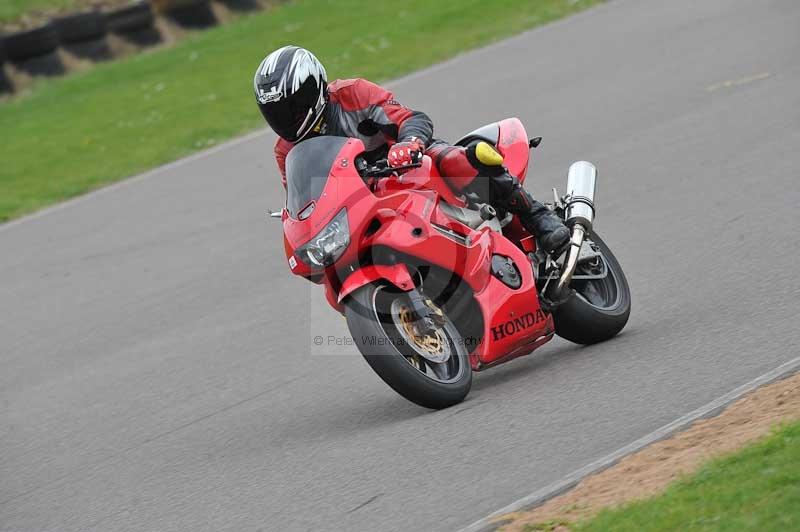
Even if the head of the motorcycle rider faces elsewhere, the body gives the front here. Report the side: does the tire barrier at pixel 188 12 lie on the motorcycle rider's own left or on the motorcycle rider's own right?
on the motorcycle rider's own right

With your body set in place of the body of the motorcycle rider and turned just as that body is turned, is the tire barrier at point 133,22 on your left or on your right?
on your right

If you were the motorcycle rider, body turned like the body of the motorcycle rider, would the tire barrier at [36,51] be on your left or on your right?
on your right

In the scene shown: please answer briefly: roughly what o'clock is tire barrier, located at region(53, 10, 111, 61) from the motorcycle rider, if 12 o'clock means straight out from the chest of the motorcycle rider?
The tire barrier is roughly at 4 o'clock from the motorcycle rider.

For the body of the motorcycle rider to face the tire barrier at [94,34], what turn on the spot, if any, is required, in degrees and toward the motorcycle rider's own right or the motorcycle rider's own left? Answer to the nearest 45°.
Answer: approximately 135° to the motorcycle rider's own right

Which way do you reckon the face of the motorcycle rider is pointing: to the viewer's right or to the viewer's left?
to the viewer's left

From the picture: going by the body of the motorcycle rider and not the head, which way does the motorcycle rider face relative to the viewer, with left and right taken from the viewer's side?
facing the viewer and to the left of the viewer
